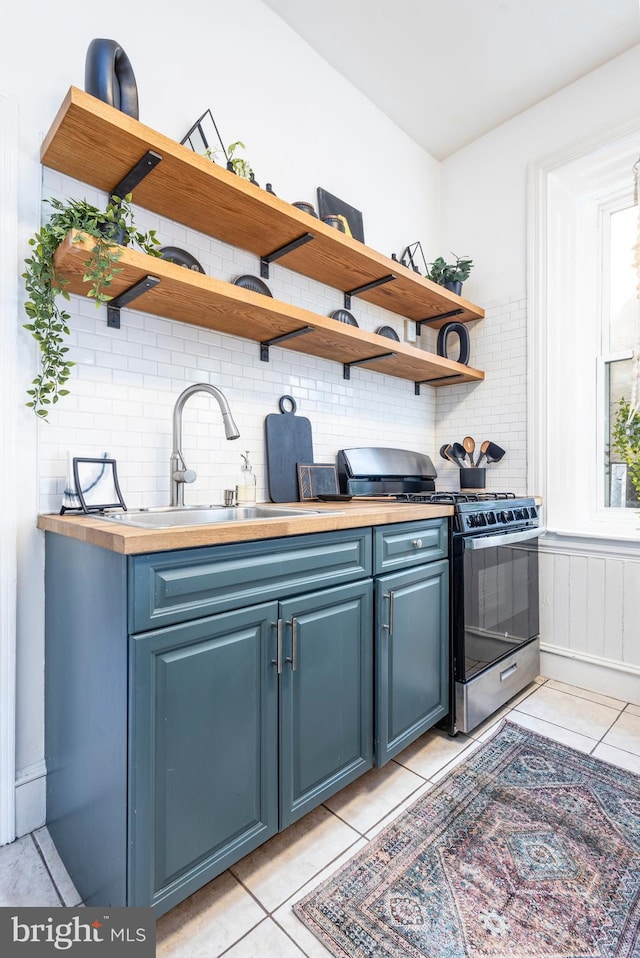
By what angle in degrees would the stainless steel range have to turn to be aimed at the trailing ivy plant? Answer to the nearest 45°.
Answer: approximately 90° to its right

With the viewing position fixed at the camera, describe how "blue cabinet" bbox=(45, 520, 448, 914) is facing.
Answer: facing the viewer and to the right of the viewer

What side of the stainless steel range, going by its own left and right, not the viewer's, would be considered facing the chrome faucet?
right

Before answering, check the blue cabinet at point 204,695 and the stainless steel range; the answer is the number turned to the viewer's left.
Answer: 0

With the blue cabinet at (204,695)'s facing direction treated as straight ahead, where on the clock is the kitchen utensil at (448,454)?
The kitchen utensil is roughly at 9 o'clock from the blue cabinet.

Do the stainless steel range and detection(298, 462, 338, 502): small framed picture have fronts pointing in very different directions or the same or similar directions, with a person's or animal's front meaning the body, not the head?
same or similar directions

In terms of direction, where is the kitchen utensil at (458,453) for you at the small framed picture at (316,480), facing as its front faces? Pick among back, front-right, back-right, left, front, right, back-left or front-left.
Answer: left

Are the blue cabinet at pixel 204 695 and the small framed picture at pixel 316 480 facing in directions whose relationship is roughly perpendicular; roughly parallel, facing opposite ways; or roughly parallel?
roughly parallel

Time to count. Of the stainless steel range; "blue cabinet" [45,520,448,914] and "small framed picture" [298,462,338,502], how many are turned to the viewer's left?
0

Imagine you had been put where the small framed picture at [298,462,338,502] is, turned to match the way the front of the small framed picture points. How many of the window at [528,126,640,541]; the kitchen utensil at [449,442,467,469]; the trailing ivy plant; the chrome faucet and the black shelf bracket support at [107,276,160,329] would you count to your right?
3

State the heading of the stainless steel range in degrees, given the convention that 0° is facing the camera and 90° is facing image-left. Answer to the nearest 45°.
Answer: approximately 315°

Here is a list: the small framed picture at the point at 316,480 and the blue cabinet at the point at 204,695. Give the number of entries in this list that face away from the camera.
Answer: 0

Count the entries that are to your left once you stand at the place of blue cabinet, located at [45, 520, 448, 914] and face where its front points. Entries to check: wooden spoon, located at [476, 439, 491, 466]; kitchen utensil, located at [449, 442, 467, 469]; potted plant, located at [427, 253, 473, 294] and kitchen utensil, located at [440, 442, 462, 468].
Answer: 4
